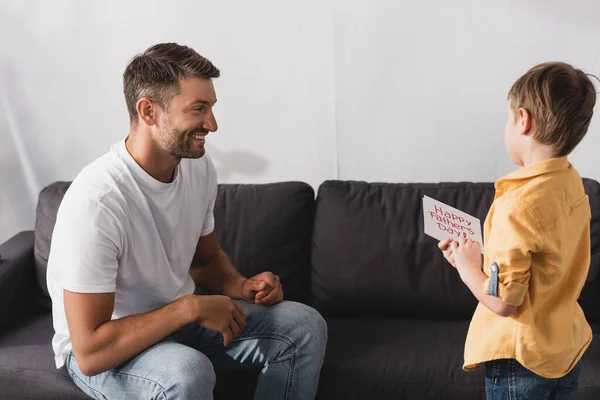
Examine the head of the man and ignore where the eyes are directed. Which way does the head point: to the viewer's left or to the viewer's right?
to the viewer's right

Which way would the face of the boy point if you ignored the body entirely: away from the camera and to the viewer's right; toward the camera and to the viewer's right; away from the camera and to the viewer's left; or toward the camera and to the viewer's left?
away from the camera and to the viewer's left

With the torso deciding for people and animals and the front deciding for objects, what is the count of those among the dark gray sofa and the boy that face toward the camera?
1

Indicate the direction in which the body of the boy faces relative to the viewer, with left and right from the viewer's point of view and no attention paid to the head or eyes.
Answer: facing away from the viewer and to the left of the viewer

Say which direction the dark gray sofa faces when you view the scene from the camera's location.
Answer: facing the viewer

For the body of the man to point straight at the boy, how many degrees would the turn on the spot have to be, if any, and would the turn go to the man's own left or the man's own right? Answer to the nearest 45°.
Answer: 0° — they already face them

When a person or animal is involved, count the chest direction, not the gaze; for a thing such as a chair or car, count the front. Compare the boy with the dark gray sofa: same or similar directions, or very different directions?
very different directions

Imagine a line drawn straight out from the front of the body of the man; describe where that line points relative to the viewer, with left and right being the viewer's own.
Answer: facing the viewer and to the right of the viewer

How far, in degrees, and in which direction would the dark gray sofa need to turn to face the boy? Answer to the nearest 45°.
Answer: approximately 45° to its left
